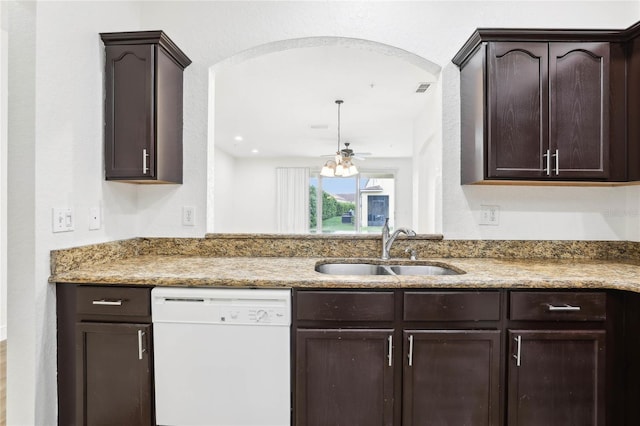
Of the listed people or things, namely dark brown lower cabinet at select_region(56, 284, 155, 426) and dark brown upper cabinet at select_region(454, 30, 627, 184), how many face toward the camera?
2

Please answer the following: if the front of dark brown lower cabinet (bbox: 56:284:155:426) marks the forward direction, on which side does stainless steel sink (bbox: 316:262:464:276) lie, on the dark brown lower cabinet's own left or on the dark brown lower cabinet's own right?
on the dark brown lower cabinet's own left

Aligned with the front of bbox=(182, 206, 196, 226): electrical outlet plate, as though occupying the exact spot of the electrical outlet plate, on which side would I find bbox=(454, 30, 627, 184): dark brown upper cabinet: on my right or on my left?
on my left

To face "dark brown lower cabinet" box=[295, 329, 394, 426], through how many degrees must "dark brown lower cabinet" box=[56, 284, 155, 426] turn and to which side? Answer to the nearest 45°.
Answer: approximately 45° to its left

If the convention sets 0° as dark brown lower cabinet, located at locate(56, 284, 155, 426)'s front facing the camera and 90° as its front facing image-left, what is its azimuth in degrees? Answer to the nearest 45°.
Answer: approximately 0°

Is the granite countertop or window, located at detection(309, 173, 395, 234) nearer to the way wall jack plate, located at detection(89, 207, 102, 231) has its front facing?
the granite countertop
